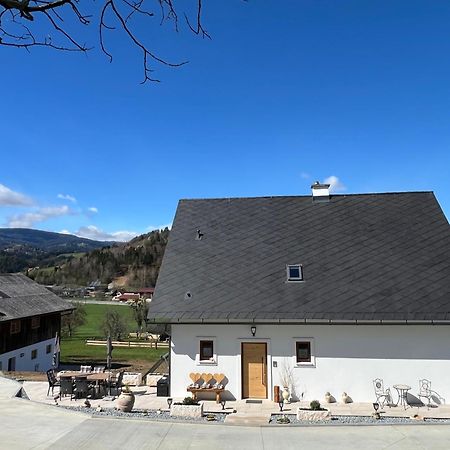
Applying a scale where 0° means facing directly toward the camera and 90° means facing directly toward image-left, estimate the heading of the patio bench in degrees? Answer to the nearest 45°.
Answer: approximately 0°

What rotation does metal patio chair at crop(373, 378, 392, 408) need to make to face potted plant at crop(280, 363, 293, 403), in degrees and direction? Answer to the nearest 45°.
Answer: approximately 135° to its right

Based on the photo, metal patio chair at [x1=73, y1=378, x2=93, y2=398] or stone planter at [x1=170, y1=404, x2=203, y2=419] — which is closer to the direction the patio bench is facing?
the stone planter

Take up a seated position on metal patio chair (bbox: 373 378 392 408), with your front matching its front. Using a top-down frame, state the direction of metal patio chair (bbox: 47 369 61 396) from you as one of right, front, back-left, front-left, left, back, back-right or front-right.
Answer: back-right

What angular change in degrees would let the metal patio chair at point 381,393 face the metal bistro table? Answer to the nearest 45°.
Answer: approximately 45° to its left

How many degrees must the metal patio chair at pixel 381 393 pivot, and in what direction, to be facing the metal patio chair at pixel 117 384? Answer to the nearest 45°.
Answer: approximately 135° to its right

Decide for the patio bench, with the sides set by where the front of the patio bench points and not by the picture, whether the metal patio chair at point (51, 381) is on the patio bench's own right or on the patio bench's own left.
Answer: on the patio bench's own right

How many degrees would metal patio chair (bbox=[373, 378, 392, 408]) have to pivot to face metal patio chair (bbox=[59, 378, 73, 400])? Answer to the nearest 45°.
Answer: approximately 135° to its right

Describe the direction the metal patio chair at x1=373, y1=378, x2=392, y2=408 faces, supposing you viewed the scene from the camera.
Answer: facing the viewer and to the right of the viewer

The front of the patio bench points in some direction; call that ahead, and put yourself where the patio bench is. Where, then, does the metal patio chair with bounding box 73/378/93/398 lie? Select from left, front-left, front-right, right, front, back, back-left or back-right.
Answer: right

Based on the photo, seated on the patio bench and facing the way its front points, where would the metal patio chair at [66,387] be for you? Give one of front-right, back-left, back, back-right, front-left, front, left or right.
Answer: right

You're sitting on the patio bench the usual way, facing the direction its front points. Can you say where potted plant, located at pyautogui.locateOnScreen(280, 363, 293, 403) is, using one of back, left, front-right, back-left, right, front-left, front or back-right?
left

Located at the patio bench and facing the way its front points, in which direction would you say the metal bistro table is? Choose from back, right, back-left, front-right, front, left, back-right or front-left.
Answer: left

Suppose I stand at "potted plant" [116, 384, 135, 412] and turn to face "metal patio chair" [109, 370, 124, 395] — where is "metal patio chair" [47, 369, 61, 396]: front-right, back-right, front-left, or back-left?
front-left

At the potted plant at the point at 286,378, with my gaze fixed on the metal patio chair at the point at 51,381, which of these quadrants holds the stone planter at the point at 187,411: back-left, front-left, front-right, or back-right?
front-left

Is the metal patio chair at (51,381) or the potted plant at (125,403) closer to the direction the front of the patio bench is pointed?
the potted plant

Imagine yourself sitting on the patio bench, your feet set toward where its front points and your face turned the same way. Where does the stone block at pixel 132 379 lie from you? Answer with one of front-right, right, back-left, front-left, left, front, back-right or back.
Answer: back-right

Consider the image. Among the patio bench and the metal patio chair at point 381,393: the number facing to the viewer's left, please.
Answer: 0
